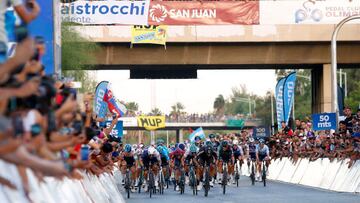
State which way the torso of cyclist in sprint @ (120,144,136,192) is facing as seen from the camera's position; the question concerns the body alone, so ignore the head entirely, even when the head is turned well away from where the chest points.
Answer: toward the camera

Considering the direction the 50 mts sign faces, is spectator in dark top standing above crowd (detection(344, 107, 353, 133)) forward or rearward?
forward

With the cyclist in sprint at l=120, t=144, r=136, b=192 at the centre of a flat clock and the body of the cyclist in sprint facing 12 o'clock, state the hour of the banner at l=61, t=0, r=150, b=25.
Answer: The banner is roughly at 6 o'clock from the cyclist in sprint.

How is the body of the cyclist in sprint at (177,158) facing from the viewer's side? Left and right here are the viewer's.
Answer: facing the viewer

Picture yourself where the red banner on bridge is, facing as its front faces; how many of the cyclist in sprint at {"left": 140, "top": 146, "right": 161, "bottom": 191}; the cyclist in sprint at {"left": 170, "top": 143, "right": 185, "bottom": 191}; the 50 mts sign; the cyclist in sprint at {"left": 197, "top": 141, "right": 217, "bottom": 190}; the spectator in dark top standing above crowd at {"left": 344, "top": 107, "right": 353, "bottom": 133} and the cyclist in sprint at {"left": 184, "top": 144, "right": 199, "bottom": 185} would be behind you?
0

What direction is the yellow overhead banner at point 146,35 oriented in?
toward the camera

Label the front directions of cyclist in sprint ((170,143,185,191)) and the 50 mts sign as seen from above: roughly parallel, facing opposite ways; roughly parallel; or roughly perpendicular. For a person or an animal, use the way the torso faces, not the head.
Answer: roughly parallel

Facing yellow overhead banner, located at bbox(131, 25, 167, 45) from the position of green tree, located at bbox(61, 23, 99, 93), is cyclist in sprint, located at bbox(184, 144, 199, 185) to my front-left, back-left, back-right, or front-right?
front-right

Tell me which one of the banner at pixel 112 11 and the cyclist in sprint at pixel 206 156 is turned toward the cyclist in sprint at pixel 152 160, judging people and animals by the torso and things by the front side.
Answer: the banner

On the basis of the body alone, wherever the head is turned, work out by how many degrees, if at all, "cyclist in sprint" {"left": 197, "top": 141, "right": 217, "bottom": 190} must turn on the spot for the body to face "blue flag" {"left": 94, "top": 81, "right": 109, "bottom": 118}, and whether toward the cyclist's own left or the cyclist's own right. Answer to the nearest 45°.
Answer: approximately 135° to the cyclist's own right

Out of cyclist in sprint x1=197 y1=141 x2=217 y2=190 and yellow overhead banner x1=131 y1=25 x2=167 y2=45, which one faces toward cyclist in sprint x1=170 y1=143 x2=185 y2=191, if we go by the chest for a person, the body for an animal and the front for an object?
the yellow overhead banner

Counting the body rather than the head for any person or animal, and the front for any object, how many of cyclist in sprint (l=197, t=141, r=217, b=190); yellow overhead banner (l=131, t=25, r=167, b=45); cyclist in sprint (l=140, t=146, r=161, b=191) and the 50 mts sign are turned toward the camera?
4

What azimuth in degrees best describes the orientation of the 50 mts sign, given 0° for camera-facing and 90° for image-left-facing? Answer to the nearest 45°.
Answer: approximately 0°

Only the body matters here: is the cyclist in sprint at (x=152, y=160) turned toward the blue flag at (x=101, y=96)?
no

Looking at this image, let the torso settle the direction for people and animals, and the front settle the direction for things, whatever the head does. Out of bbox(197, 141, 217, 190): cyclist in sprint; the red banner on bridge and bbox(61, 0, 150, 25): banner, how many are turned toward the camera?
3

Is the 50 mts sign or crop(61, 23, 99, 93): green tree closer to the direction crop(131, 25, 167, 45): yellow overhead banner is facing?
the 50 mts sign

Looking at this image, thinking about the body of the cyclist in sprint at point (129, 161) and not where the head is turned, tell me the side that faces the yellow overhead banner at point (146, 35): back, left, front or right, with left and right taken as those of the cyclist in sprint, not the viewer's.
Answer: back
